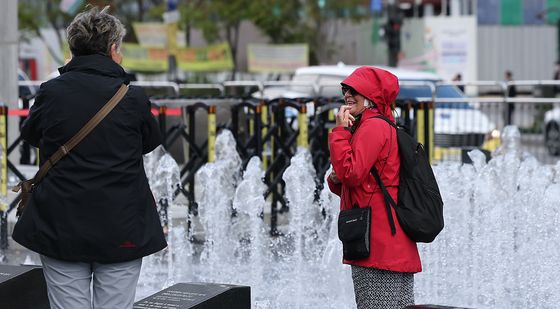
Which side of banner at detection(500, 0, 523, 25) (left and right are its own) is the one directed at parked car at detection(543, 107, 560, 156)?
front

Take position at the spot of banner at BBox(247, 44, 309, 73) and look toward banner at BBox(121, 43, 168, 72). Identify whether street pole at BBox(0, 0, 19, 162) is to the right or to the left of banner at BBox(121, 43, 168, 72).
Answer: left

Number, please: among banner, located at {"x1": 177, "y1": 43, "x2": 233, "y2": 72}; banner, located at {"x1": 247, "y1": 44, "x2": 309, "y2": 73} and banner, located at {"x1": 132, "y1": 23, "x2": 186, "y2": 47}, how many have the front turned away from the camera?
0

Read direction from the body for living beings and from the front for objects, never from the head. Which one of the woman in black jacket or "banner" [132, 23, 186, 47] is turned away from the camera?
the woman in black jacket

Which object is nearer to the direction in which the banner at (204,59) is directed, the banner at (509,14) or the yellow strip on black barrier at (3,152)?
the yellow strip on black barrier

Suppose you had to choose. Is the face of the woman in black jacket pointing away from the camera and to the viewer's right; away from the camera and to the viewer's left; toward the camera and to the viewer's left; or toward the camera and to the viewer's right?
away from the camera and to the viewer's right

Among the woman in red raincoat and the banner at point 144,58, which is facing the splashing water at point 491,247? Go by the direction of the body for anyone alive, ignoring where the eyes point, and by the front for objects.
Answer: the banner

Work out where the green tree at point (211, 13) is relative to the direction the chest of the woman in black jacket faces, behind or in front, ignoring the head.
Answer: in front

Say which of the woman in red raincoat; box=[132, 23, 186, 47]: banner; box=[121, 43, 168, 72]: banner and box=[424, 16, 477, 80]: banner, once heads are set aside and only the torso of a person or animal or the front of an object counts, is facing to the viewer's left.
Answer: the woman in red raincoat

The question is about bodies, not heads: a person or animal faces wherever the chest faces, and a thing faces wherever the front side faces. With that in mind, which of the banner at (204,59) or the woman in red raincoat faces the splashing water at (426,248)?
the banner

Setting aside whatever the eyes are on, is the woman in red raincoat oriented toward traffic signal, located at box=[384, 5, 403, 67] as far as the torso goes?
no

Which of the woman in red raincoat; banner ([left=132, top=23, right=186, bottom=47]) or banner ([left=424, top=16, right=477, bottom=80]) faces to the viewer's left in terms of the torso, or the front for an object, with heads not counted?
the woman in red raincoat

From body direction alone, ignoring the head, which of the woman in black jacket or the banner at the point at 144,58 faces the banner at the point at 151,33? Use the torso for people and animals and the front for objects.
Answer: the woman in black jacket

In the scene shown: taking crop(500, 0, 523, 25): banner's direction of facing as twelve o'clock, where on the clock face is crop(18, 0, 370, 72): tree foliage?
The tree foliage is roughly at 2 o'clock from the banner.

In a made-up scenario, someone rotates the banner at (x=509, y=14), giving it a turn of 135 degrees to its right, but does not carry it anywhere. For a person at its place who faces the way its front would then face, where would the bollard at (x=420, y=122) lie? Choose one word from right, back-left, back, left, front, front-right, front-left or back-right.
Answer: back-left

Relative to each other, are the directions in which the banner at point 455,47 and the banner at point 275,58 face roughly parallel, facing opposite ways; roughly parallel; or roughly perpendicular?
roughly parallel

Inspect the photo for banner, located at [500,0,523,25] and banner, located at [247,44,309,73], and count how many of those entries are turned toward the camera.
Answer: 2

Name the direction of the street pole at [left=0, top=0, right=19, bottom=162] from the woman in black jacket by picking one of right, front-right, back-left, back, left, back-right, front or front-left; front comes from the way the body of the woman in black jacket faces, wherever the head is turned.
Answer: front

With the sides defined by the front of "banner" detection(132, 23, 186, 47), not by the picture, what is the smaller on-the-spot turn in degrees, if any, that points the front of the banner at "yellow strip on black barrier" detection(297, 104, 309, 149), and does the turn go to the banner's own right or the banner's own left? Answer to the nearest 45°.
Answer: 0° — it already faces it

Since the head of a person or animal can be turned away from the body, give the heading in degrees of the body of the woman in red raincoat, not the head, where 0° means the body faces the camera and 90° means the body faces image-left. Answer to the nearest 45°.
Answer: approximately 90°

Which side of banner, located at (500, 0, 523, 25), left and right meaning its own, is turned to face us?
front

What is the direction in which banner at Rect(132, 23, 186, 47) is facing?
toward the camera
